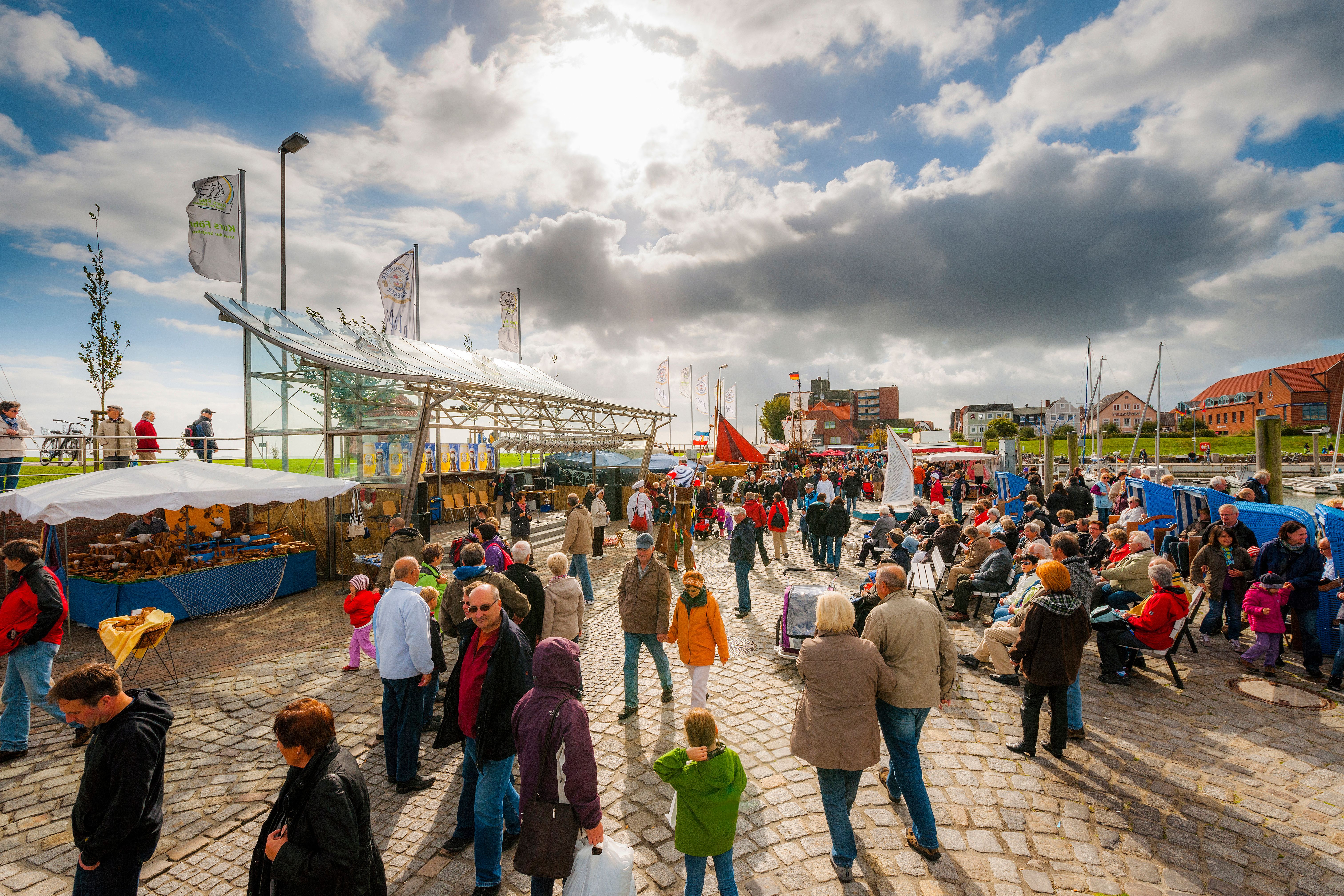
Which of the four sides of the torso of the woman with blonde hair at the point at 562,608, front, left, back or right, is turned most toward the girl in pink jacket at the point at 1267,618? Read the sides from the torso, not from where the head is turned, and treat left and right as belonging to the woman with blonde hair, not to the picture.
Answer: right

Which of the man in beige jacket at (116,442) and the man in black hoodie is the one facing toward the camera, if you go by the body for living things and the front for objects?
the man in beige jacket

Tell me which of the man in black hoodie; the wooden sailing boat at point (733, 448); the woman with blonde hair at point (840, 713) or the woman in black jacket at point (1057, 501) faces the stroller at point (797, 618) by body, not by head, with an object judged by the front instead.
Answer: the woman with blonde hair

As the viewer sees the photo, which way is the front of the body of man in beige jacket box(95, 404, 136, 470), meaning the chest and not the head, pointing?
toward the camera

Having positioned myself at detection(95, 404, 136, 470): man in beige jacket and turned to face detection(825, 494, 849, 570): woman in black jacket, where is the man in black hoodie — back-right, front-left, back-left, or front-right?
front-right

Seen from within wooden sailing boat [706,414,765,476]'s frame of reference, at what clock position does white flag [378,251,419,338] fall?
The white flag is roughly at 11 o'clock from the wooden sailing boat.

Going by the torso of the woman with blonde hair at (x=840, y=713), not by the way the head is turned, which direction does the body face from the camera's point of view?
away from the camera

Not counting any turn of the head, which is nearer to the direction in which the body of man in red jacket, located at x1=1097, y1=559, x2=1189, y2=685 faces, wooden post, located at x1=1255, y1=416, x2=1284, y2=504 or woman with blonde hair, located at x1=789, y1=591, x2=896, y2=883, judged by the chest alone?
the woman with blonde hair

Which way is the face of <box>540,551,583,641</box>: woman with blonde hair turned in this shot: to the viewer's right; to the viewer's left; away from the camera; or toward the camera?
away from the camera

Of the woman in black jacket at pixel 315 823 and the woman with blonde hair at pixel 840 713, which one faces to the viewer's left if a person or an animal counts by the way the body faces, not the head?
the woman in black jacket

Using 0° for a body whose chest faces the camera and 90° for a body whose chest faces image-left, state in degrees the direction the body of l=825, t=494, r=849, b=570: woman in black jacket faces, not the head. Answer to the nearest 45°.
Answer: approximately 180°

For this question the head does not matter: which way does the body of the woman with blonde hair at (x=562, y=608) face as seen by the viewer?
away from the camera

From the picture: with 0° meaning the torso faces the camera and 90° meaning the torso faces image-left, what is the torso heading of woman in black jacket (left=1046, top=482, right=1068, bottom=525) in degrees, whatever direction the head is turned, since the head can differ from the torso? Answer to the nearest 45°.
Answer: approximately 180°

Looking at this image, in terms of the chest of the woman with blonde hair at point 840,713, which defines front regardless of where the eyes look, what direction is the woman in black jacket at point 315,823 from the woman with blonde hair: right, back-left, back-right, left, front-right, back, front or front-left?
back-left
